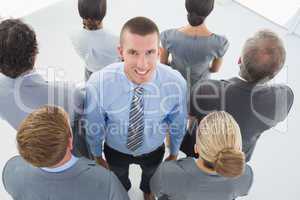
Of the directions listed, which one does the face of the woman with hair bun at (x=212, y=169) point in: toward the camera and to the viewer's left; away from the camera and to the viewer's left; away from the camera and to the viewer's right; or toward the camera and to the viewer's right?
away from the camera and to the viewer's left

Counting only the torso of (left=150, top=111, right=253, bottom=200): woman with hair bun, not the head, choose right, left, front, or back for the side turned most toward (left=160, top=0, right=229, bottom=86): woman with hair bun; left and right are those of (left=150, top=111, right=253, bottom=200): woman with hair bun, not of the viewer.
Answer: front

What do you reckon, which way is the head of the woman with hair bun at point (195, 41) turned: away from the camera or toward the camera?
away from the camera

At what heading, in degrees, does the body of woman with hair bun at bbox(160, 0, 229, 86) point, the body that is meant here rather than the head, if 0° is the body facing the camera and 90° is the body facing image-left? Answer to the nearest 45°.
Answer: approximately 180°

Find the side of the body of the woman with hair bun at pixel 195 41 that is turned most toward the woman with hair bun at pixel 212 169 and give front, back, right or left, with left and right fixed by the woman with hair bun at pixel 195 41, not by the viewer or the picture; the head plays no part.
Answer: back

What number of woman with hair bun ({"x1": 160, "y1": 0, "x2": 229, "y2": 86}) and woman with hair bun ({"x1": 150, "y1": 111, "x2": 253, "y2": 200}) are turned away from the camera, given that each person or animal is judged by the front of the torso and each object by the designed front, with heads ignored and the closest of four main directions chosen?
2

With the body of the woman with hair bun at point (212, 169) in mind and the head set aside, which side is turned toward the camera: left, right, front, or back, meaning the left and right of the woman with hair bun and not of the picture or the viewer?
back
